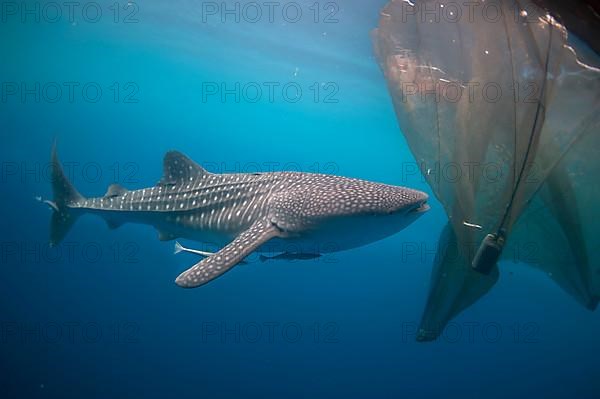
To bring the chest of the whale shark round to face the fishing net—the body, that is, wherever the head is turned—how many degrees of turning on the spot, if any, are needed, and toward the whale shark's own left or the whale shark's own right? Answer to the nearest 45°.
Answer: approximately 45° to the whale shark's own right

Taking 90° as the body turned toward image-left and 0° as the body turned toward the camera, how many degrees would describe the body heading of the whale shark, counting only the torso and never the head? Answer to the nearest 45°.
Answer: approximately 270°
